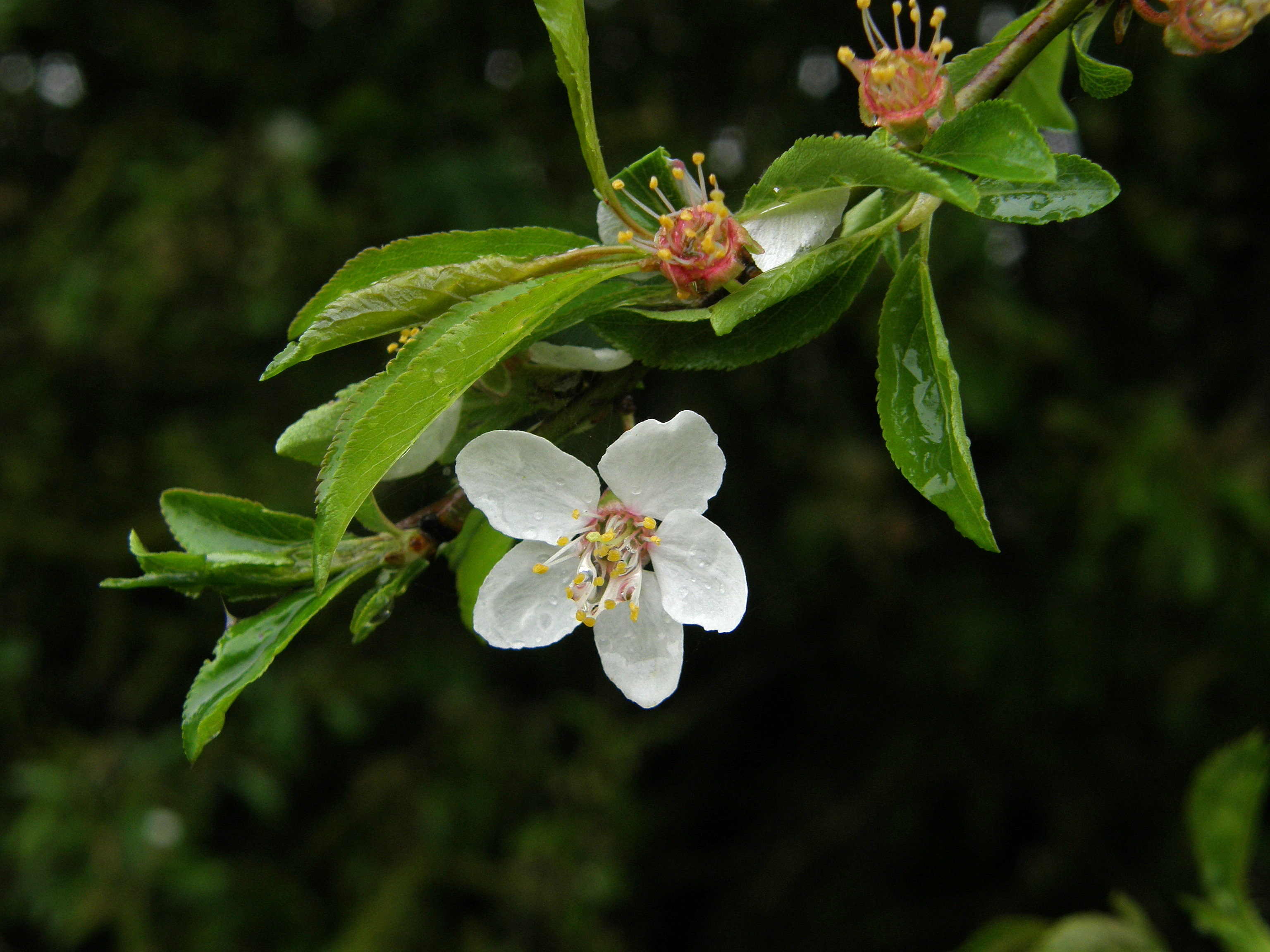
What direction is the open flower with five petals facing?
toward the camera
